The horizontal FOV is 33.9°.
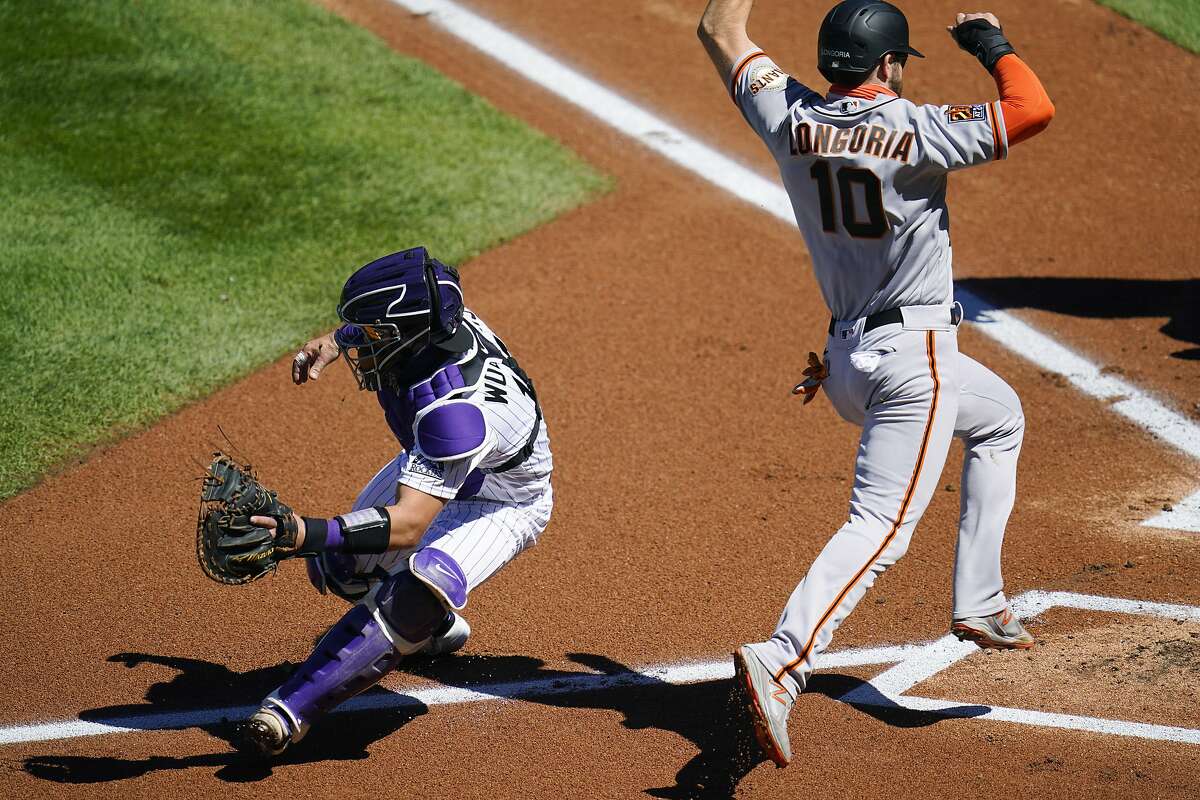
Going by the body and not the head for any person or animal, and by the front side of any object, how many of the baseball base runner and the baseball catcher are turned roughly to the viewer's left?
1

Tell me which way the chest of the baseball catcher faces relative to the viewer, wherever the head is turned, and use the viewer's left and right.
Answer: facing to the left of the viewer

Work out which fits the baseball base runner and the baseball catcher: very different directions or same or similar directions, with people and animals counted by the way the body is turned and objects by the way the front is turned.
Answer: very different directions

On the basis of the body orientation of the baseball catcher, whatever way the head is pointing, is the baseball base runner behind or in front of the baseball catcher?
behind

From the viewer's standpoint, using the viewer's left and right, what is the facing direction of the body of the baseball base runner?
facing away from the viewer and to the right of the viewer

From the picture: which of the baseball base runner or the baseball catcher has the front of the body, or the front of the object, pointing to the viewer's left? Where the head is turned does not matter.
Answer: the baseball catcher

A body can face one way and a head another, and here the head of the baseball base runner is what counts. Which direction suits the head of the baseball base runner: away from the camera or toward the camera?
away from the camera
